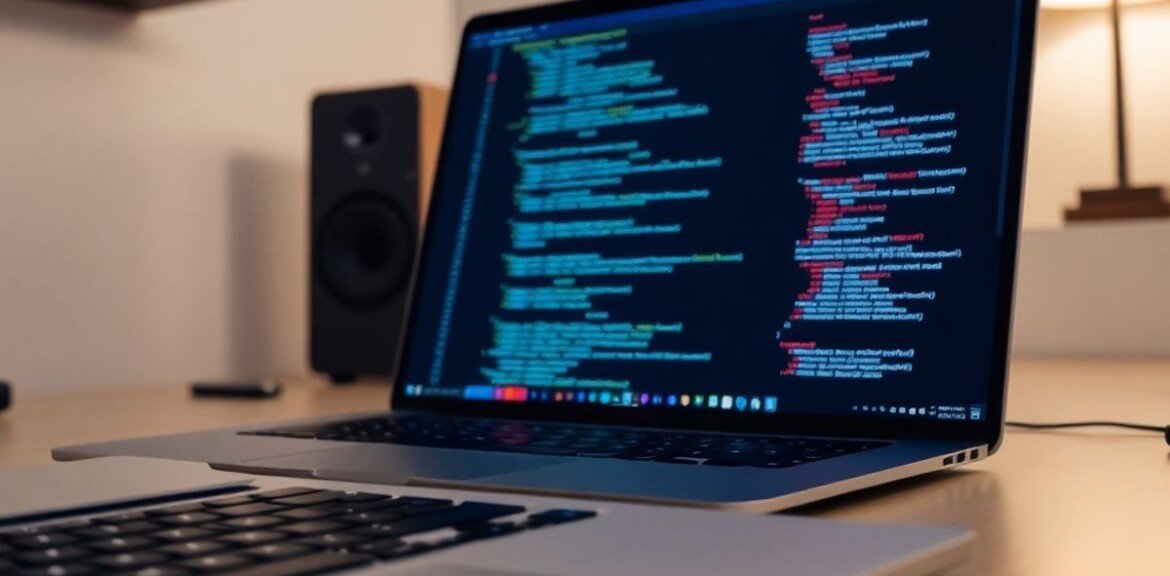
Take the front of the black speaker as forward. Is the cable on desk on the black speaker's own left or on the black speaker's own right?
on the black speaker's own left

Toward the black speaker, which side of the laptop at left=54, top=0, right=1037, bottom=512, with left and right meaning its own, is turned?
right

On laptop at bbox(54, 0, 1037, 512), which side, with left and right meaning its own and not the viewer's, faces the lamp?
back

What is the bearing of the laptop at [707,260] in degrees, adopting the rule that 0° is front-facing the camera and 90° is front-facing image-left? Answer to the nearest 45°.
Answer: approximately 45°

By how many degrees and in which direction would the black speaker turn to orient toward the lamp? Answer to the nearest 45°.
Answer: approximately 135° to its left

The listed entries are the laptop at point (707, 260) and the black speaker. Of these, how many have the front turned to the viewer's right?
0

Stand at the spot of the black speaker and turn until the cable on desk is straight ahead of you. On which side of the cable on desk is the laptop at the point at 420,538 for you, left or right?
right

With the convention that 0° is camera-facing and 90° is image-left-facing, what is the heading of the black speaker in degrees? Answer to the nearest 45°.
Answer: approximately 45°
